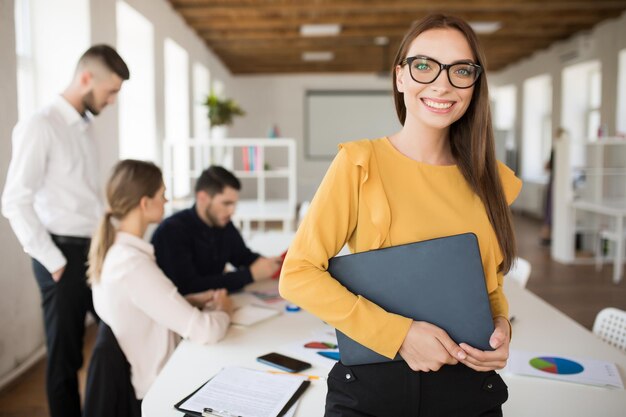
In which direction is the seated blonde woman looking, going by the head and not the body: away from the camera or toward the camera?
away from the camera

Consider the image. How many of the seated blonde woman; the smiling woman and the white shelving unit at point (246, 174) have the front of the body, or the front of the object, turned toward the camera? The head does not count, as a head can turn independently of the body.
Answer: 2

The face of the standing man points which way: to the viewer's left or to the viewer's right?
to the viewer's right

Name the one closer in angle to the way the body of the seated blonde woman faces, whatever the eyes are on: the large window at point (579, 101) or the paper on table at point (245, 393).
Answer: the large window

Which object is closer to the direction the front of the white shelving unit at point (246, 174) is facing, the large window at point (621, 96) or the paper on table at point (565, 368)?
the paper on table

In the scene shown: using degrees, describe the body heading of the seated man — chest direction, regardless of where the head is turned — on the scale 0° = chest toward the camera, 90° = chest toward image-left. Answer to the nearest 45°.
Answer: approximately 315°

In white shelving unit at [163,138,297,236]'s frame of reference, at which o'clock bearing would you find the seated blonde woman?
The seated blonde woman is roughly at 12 o'clock from the white shelving unit.

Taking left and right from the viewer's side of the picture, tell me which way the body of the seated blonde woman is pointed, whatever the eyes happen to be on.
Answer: facing away from the viewer and to the right of the viewer

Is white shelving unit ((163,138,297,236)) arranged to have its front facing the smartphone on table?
yes

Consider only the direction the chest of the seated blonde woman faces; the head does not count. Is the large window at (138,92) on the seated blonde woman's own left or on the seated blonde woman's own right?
on the seated blonde woman's own left

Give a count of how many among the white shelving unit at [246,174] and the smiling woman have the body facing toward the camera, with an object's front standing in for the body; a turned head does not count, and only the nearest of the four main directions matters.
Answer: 2

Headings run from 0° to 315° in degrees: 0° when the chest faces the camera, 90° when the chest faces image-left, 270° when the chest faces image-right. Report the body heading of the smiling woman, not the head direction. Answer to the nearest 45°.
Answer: approximately 0°
